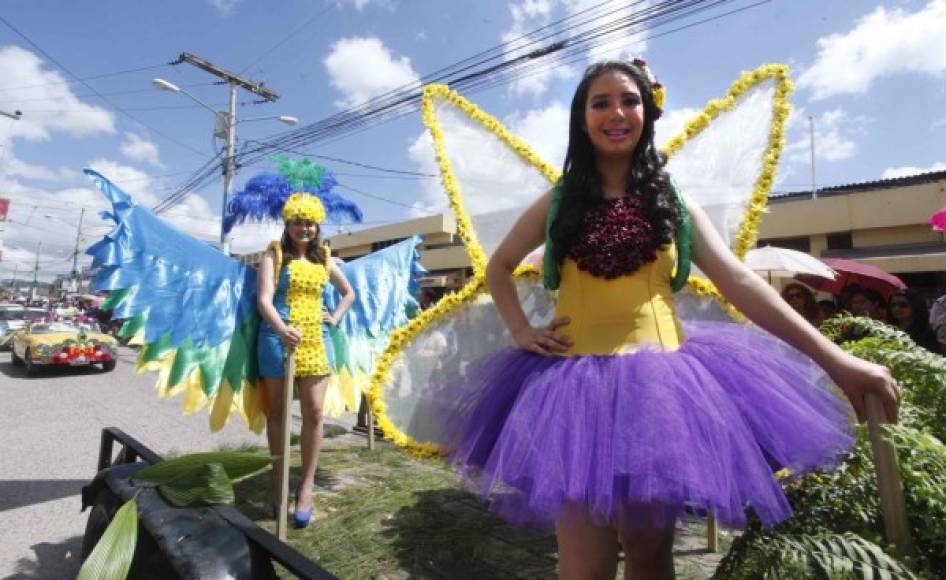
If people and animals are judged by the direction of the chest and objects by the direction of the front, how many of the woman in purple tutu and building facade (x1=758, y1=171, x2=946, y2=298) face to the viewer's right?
0

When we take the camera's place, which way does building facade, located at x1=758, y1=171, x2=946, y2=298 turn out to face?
facing the viewer and to the left of the viewer

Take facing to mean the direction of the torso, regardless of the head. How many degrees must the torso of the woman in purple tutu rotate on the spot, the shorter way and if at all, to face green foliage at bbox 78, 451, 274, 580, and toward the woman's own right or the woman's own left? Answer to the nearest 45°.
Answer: approximately 90° to the woman's own right

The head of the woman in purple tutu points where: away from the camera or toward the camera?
toward the camera

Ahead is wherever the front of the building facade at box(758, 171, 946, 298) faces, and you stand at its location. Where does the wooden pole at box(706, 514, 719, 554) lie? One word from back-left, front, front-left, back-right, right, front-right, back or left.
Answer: front-left

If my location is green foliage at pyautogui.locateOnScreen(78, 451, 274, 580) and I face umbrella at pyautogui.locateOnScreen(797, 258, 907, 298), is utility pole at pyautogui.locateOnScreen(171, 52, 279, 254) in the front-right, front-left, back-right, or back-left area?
front-left

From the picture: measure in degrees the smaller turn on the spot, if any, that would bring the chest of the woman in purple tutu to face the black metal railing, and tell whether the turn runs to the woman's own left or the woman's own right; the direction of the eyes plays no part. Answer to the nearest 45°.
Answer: approximately 90° to the woman's own right

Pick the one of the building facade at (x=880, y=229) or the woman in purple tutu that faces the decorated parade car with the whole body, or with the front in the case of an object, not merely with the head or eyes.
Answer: the building facade

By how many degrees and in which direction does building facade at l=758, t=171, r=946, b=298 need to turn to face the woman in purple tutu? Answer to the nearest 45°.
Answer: approximately 45° to its left

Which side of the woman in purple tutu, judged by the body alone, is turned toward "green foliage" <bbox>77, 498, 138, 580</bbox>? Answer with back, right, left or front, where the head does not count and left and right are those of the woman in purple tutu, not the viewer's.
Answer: right

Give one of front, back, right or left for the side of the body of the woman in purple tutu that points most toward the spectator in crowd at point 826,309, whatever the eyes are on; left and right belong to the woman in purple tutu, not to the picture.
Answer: back

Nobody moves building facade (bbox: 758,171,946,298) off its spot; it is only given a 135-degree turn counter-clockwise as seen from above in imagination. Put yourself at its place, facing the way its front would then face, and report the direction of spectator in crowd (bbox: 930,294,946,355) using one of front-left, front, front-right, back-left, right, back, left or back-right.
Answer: right

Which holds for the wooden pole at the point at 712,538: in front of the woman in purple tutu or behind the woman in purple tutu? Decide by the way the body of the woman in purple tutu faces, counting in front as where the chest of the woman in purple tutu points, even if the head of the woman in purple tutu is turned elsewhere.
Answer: behind

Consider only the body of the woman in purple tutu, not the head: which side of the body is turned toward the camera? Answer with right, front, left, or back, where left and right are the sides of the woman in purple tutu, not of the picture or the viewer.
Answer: front
